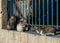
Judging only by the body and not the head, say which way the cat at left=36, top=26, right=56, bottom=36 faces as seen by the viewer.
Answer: to the viewer's left

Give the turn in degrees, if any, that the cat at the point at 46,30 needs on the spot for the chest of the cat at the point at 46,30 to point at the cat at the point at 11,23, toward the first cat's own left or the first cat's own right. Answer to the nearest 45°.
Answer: approximately 45° to the first cat's own right
